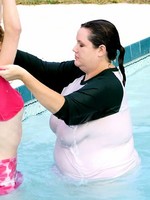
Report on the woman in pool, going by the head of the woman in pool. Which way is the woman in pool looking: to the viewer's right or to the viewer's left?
to the viewer's left

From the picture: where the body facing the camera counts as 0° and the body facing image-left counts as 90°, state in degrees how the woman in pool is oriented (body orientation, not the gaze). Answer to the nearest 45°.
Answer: approximately 90°
